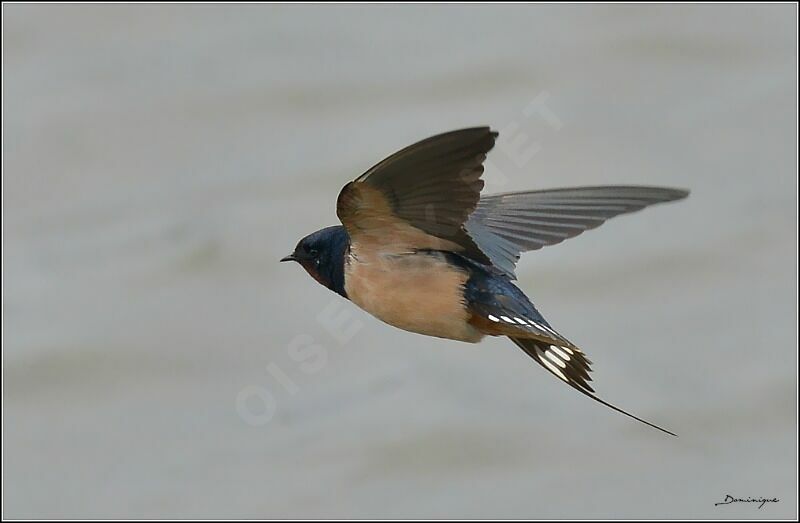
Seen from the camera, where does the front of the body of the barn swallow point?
to the viewer's left
